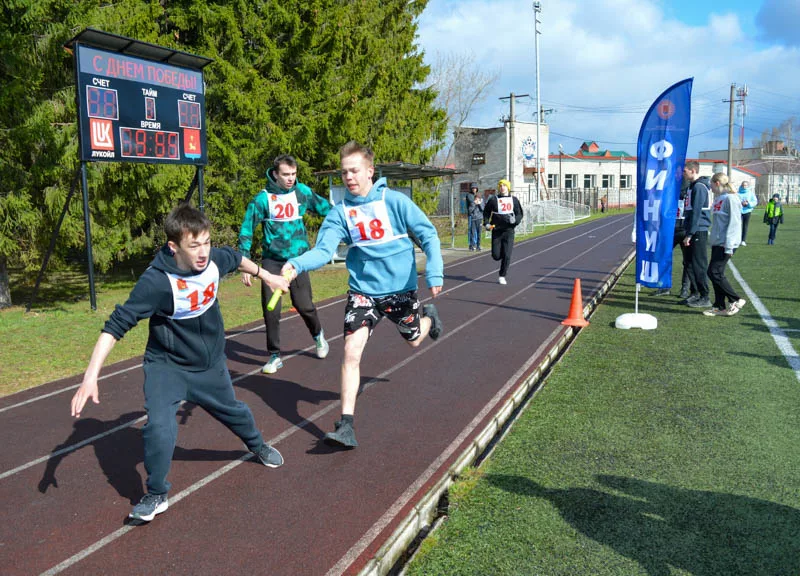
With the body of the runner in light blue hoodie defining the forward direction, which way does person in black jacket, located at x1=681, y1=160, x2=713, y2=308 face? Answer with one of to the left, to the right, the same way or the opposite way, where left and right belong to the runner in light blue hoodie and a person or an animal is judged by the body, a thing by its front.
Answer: to the right

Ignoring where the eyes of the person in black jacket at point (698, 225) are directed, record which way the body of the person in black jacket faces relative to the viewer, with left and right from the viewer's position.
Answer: facing to the left of the viewer

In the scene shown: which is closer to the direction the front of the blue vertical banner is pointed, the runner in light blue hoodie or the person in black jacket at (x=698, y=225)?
the runner in light blue hoodie

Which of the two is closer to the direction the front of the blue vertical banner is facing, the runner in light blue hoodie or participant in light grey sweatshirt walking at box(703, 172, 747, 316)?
the runner in light blue hoodie

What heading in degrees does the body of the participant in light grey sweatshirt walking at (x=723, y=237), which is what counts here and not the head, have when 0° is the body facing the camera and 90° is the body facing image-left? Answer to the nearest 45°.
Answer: approximately 90°

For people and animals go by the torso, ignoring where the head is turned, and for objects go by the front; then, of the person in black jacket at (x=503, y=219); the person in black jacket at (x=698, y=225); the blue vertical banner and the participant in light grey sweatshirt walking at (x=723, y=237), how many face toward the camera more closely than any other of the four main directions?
2

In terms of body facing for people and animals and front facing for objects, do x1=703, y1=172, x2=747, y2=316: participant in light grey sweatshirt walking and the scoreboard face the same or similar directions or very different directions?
very different directions

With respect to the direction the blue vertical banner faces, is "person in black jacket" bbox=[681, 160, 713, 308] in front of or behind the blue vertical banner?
behind

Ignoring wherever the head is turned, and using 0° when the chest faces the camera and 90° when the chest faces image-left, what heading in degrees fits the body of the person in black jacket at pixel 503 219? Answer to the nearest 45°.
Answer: approximately 0°
